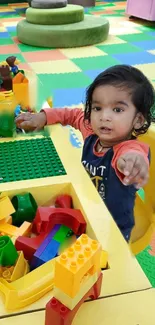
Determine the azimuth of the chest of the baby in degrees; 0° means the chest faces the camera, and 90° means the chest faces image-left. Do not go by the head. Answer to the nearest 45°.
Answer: approximately 45°

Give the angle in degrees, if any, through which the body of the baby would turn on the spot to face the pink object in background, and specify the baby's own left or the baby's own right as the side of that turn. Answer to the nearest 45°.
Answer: approximately 135° to the baby's own right
